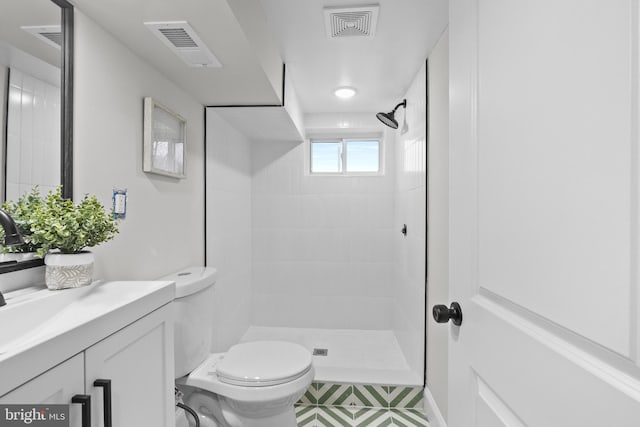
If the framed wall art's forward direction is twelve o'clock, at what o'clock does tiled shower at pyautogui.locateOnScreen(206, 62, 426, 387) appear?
The tiled shower is roughly at 9 o'clock from the framed wall art.

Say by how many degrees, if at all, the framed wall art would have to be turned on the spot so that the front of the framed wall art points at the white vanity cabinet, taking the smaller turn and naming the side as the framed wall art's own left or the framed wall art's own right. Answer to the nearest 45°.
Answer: approximately 45° to the framed wall art's own right

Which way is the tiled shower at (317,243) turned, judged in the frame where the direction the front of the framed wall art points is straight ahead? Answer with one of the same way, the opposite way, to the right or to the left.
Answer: to the right

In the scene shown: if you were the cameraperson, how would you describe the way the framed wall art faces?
facing the viewer and to the right of the viewer

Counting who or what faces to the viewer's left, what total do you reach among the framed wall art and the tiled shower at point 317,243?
0

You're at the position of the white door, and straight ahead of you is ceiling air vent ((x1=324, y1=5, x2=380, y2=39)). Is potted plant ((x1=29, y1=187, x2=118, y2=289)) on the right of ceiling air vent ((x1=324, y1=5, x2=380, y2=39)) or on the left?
left

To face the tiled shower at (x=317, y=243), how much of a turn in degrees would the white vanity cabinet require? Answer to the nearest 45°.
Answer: approximately 90° to its left

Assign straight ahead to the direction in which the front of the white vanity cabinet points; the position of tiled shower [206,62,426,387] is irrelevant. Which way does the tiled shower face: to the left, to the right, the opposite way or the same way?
to the right

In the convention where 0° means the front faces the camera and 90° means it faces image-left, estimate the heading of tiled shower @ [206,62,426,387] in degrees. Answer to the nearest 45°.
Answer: approximately 0°

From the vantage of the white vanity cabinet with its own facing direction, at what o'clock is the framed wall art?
The framed wall art is roughly at 8 o'clock from the white vanity cabinet.

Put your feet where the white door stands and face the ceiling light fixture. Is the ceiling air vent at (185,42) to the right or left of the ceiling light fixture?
left
